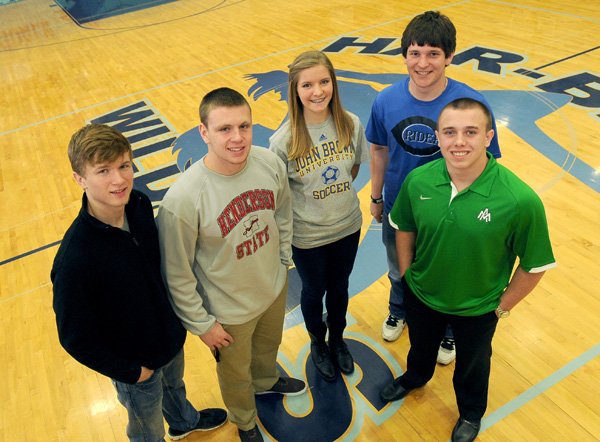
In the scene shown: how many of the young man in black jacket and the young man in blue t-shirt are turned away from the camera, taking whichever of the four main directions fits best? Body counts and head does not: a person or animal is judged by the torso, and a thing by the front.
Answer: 0

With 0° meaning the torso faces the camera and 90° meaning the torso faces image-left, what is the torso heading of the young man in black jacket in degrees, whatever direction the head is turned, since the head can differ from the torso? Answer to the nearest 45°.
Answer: approximately 315°

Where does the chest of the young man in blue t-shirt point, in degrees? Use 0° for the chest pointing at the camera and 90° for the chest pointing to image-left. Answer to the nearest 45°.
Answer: approximately 0°

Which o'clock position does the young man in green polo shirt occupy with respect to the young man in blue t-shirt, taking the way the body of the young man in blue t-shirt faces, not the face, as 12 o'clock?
The young man in green polo shirt is roughly at 11 o'clock from the young man in blue t-shirt.

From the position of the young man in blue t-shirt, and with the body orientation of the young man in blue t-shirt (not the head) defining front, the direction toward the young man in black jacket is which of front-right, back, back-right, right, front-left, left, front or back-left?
front-right
